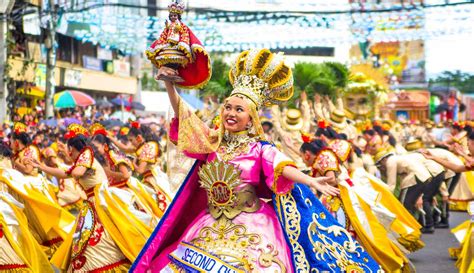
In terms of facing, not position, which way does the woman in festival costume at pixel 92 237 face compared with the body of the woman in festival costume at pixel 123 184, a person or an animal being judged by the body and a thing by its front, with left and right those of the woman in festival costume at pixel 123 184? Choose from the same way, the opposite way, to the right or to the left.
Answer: the same way

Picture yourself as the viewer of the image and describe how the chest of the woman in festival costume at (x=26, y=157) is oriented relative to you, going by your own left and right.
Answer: facing to the left of the viewer

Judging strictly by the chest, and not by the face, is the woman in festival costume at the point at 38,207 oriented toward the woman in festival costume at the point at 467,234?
no

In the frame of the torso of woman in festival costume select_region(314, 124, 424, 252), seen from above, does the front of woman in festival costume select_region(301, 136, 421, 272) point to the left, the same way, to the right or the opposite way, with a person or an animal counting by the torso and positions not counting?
the same way

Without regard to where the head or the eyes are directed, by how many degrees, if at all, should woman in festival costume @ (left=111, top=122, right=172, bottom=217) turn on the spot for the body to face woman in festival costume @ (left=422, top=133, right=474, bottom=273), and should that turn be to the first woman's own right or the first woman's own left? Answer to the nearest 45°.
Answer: approximately 135° to the first woman's own left

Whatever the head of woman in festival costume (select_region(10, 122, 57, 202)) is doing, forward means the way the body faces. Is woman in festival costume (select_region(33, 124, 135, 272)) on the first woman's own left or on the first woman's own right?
on the first woman's own left

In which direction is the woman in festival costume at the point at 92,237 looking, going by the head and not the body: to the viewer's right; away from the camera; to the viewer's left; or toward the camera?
to the viewer's left

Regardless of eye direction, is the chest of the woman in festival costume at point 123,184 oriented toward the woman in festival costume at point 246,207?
no

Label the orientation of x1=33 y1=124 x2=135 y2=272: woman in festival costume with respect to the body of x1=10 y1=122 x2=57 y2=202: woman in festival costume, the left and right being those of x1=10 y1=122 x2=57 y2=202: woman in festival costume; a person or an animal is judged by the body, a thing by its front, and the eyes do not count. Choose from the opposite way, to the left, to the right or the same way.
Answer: the same way
